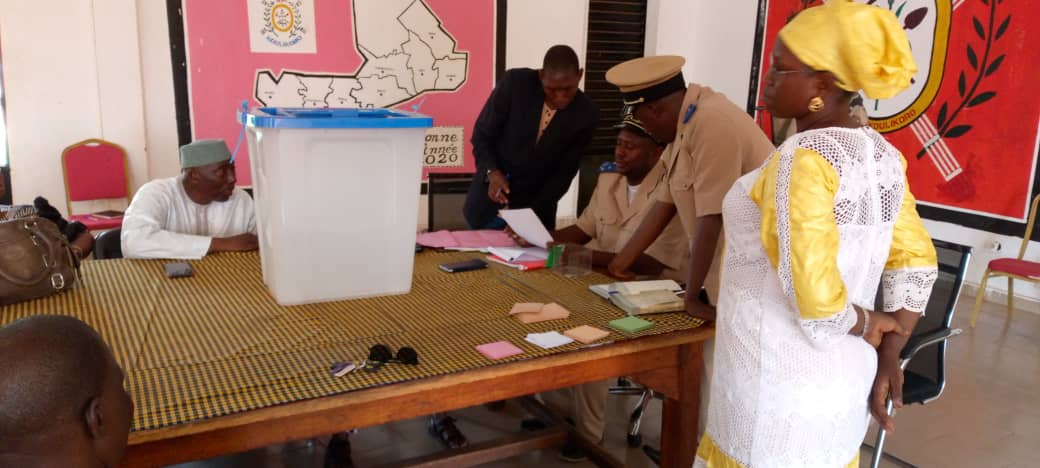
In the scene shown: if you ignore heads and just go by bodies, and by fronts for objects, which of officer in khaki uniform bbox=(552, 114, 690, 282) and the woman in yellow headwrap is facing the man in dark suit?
the woman in yellow headwrap

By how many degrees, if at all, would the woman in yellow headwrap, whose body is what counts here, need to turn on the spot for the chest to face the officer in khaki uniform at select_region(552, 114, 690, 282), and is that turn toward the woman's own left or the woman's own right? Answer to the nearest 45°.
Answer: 0° — they already face them

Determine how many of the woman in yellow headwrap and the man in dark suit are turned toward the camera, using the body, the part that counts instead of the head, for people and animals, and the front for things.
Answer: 1

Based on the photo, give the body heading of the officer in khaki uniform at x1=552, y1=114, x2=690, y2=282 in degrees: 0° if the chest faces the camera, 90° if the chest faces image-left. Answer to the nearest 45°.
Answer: approximately 45°

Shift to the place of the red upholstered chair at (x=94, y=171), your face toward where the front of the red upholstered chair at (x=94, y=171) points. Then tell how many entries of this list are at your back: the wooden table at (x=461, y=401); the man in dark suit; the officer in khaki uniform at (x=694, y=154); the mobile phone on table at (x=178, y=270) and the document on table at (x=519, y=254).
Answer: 0

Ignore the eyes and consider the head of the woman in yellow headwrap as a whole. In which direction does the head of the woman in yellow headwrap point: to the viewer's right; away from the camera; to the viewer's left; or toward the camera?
to the viewer's left

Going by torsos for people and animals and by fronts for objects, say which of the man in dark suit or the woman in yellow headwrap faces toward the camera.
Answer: the man in dark suit

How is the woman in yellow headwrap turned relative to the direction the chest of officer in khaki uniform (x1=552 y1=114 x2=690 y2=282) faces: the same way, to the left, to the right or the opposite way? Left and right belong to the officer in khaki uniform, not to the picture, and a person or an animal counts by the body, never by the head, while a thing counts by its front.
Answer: to the right

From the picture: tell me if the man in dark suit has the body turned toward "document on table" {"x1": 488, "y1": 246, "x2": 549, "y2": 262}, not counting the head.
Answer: yes

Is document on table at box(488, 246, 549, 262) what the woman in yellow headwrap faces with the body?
yes

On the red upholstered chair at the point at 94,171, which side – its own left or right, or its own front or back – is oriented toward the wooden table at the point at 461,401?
front

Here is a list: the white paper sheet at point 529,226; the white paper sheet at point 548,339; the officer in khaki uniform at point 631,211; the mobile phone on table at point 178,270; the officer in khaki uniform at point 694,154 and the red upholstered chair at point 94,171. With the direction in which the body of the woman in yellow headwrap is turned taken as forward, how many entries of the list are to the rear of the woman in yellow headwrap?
0

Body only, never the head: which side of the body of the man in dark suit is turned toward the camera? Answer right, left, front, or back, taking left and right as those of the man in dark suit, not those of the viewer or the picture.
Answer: front

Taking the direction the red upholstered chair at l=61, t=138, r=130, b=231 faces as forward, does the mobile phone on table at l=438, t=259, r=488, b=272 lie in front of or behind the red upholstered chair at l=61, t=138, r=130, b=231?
in front

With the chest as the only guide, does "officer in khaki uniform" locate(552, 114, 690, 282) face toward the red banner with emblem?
no

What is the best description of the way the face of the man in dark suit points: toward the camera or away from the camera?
toward the camera

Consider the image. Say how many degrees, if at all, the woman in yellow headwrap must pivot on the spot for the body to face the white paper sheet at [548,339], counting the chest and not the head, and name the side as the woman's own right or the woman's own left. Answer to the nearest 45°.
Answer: approximately 45° to the woman's own left
